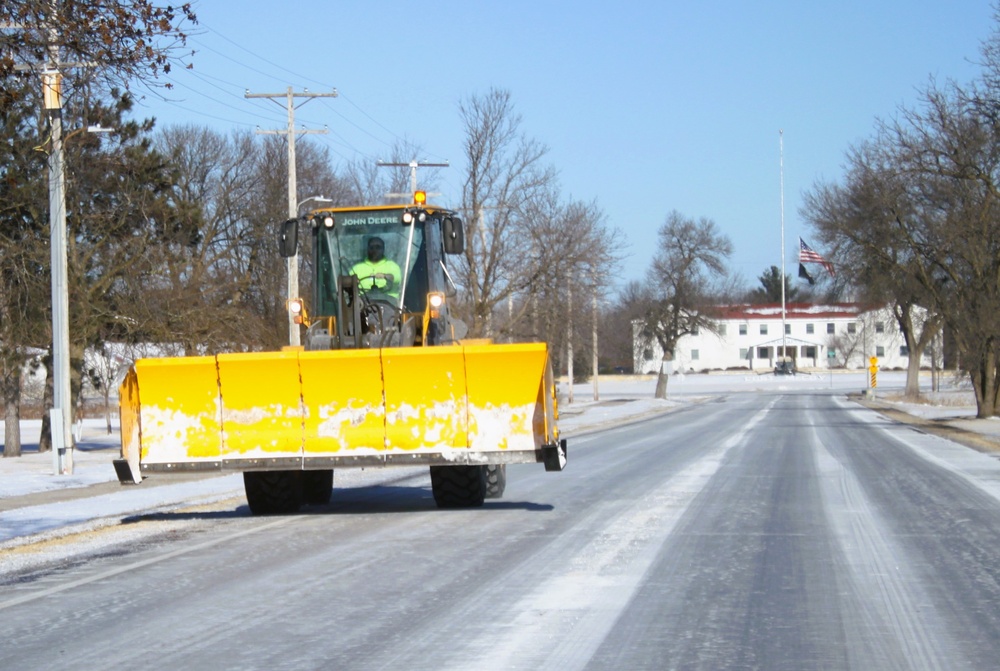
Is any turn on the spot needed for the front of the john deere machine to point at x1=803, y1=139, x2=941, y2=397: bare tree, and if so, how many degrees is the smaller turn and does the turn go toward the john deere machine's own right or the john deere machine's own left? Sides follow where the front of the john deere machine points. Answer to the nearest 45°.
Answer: approximately 135° to the john deere machine's own left

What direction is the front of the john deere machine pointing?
toward the camera

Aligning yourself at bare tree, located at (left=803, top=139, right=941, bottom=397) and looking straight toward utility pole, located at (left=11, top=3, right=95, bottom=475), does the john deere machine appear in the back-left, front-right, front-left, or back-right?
front-left

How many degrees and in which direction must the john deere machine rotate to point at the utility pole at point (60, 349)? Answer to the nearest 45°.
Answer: approximately 135° to its right

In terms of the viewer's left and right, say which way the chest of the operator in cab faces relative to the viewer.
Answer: facing the viewer
